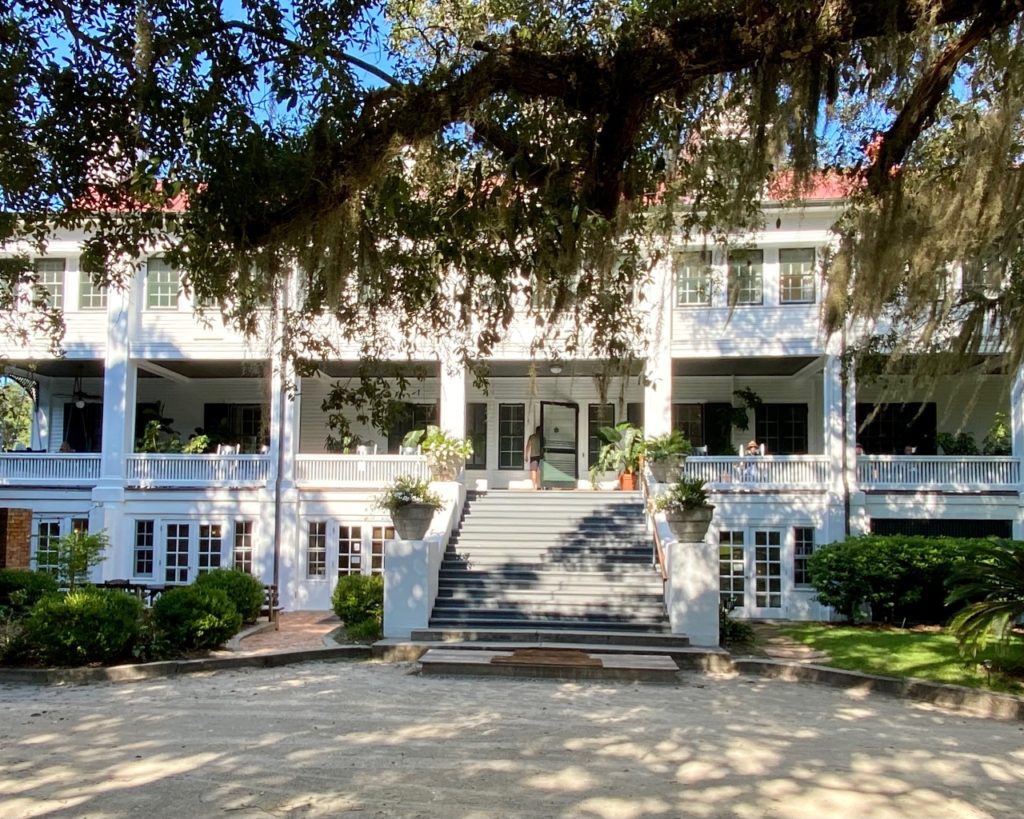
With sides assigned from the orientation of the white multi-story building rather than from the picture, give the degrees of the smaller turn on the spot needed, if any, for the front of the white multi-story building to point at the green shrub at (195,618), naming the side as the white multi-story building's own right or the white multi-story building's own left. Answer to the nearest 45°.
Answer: approximately 45° to the white multi-story building's own right

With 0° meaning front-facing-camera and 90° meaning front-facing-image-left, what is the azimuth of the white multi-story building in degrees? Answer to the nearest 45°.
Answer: approximately 0°

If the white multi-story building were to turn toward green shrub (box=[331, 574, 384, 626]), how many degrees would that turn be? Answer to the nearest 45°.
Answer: approximately 45° to its right

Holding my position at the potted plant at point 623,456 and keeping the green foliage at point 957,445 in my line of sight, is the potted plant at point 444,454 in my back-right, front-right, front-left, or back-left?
back-right

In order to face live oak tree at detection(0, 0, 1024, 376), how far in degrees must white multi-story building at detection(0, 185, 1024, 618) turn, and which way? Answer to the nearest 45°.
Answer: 0° — it already faces it
